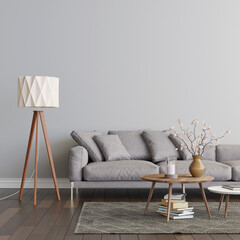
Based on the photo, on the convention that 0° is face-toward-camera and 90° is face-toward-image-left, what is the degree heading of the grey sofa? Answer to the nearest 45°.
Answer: approximately 0°

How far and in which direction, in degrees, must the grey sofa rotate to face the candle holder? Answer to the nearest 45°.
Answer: approximately 45° to its left
